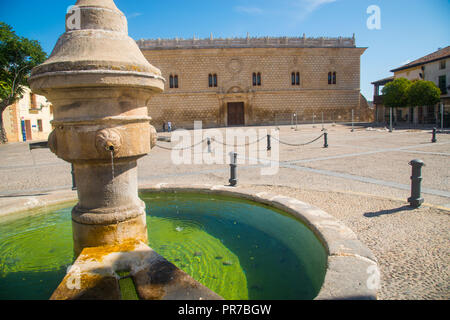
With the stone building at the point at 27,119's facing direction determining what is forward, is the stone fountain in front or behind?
in front

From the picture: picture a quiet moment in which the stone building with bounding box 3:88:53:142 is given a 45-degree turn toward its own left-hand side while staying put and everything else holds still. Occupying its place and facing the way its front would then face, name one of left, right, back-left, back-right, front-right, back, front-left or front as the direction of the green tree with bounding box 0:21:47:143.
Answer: right

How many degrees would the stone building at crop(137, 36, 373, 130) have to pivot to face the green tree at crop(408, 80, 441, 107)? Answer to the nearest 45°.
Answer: approximately 45° to its left

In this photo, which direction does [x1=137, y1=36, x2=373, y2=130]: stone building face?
toward the camera

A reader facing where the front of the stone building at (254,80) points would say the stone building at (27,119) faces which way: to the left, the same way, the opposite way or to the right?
to the left

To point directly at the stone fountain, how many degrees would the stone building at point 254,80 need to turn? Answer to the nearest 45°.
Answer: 0° — it already faces it

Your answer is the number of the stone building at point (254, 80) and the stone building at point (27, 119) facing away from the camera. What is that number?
0

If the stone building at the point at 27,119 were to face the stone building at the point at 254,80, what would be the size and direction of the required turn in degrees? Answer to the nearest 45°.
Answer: approximately 45° to its left

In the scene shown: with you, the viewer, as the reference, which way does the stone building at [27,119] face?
facing the viewer and to the right of the viewer

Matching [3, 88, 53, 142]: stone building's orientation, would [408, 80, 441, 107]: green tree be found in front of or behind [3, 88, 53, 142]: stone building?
in front
